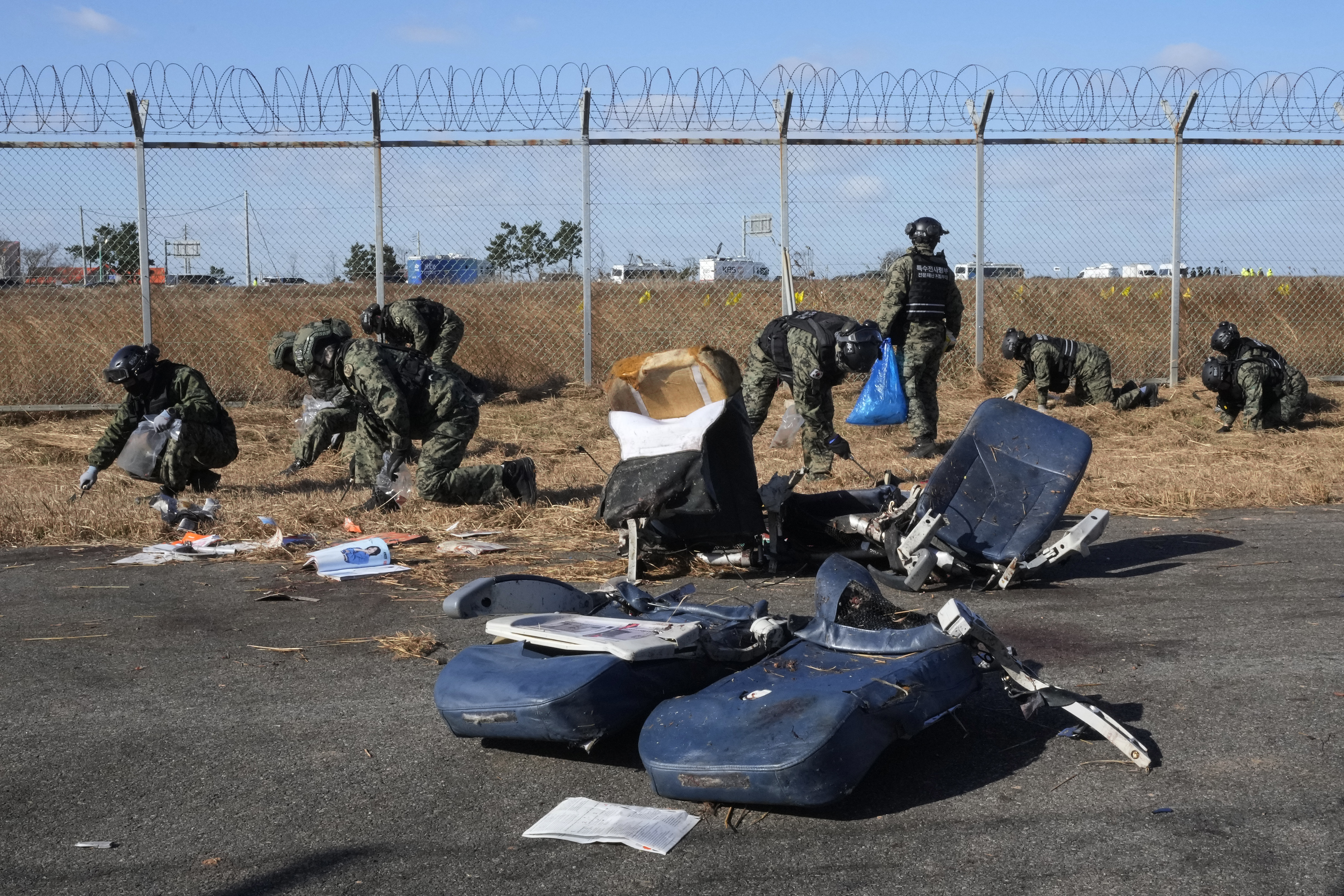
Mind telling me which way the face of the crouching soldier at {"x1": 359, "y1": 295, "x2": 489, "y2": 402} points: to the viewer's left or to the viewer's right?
to the viewer's left

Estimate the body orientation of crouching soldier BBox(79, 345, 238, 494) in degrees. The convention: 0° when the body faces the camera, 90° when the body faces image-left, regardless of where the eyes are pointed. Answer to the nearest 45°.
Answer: approximately 45°

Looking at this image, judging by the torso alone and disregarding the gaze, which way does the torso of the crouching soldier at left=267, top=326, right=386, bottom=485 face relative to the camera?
to the viewer's left

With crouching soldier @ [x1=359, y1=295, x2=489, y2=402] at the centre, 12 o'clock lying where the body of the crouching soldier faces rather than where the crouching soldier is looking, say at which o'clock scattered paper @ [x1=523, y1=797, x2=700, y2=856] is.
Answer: The scattered paper is roughly at 9 o'clock from the crouching soldier.

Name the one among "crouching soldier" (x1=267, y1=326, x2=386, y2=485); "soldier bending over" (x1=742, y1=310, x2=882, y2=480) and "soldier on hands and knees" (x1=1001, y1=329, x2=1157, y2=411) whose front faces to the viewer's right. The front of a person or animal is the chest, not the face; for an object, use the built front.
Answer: "soldier bending over" (x1=742, y1=310, x2=882, y2=480)

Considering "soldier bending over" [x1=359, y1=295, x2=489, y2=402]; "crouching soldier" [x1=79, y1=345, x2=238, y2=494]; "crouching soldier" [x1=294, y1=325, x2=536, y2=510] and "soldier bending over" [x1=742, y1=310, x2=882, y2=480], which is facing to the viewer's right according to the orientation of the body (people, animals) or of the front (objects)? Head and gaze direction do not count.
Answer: "soldier bending over" [x1=742, y1=310, x2=882, y2=480]

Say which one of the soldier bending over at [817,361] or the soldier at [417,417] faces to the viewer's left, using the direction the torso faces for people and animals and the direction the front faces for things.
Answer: the soldier at [417,417]

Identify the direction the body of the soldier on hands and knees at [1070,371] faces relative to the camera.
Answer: to the viewer's left

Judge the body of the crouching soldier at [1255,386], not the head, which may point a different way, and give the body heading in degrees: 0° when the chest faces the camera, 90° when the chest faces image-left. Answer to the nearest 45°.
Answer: approximately 90°

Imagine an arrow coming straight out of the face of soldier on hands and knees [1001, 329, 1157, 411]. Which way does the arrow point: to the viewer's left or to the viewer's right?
to the viewer's left

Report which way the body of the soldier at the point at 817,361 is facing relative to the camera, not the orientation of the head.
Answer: to the viewer's right

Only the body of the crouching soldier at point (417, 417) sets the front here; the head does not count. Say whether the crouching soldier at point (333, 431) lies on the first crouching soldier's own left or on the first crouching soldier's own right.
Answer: on the first crouching soldier's own right

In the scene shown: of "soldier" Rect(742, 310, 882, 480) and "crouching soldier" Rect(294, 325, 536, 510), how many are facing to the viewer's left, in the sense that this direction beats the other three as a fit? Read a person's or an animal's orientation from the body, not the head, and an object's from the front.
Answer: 1
